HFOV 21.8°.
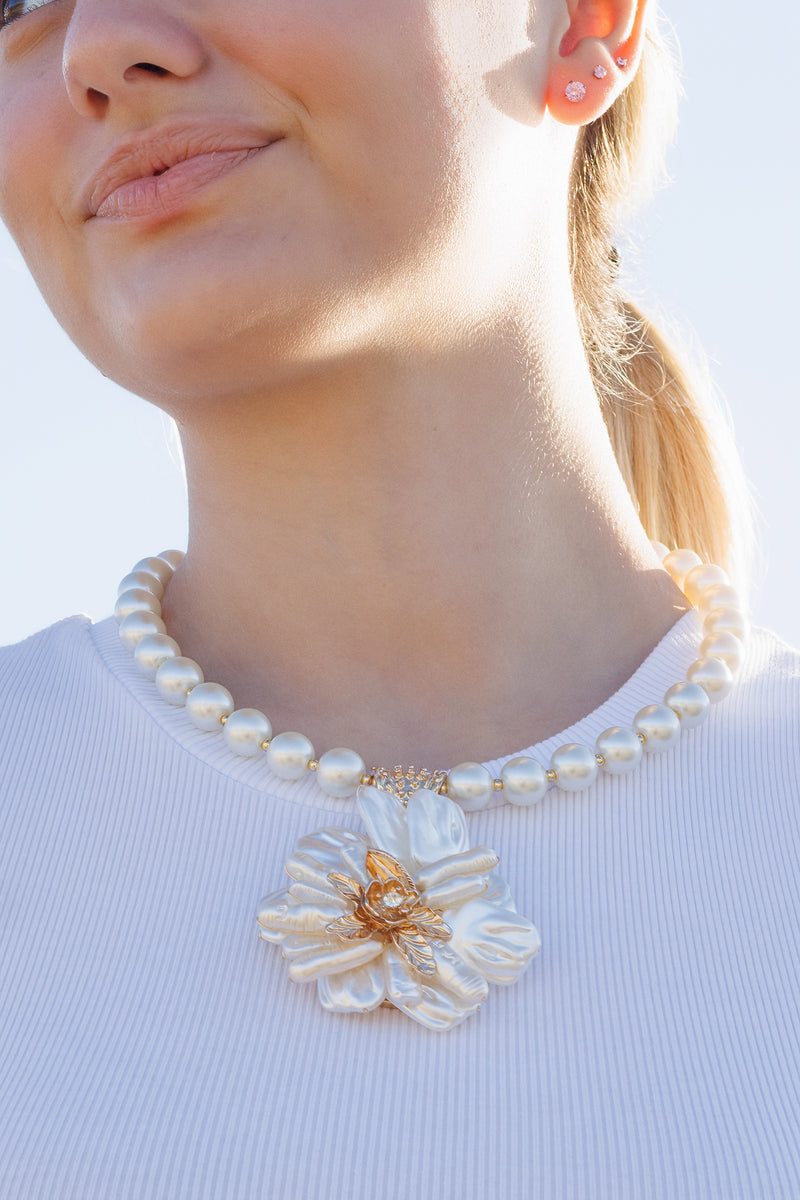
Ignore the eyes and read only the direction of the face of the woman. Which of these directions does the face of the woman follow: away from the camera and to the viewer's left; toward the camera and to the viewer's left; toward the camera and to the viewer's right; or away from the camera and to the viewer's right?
toward the camera and to the viewer's left

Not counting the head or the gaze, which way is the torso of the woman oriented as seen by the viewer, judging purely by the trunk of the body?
toward the camera
